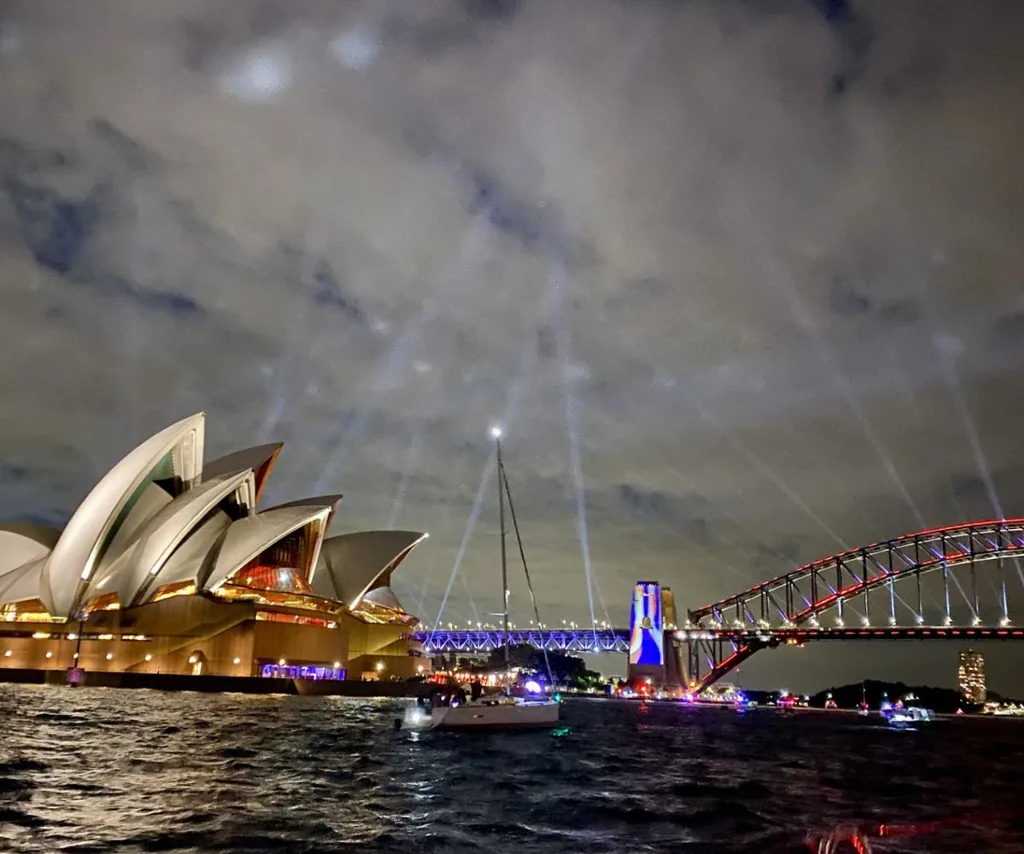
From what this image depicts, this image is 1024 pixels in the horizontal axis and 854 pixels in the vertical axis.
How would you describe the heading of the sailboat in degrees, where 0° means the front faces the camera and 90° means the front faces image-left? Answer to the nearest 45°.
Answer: approximately 270°
